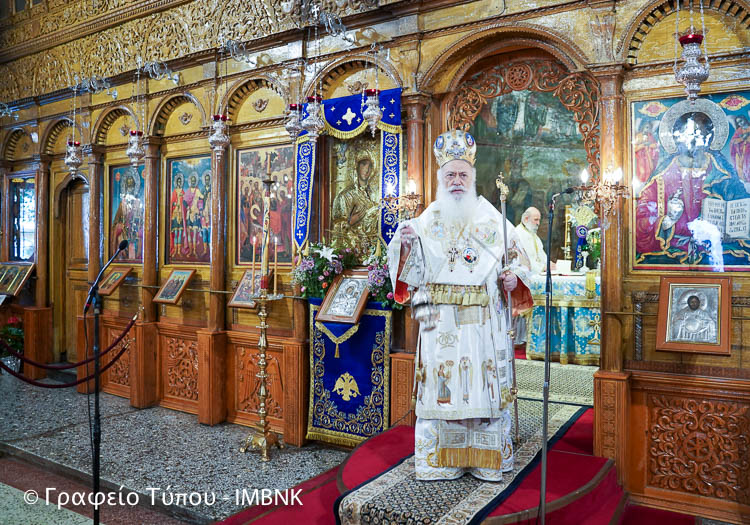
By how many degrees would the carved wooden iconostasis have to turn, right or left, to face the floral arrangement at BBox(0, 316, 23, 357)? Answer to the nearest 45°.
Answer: approximately 90° to its right

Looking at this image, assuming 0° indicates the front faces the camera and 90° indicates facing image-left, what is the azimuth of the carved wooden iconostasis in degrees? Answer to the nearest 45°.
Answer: approximately 45°
